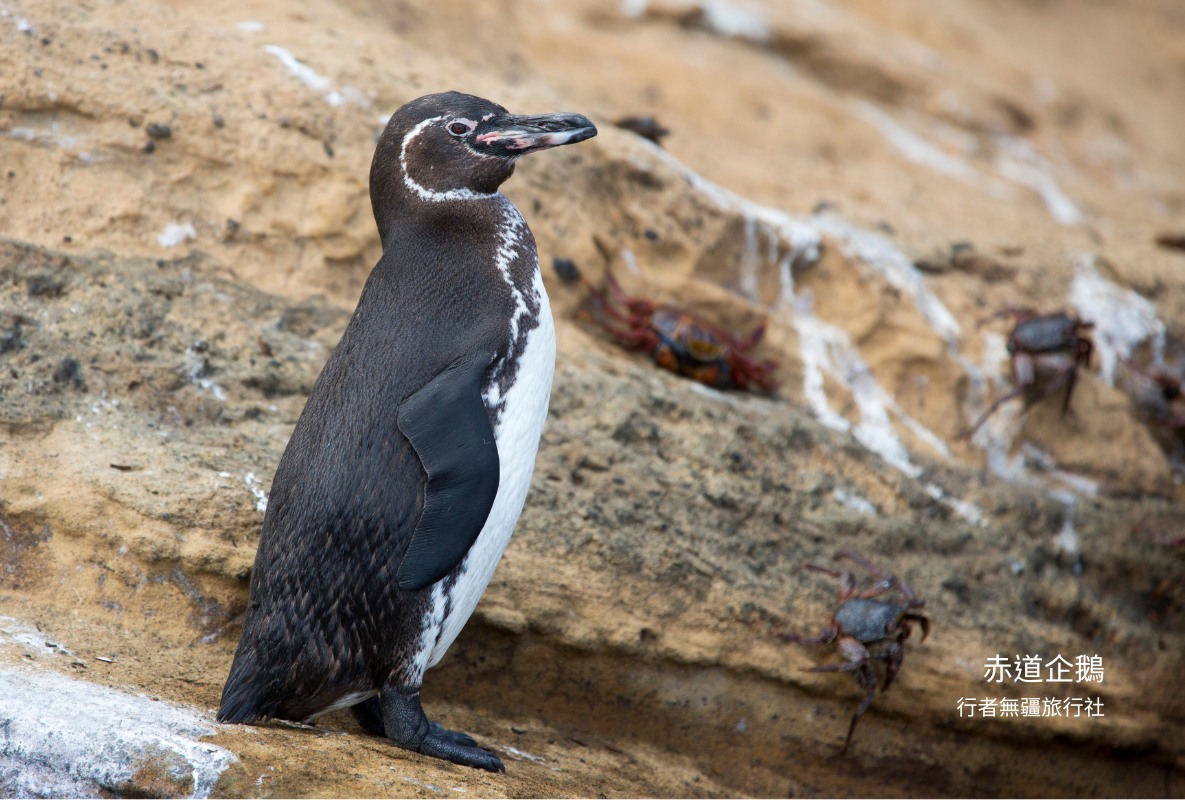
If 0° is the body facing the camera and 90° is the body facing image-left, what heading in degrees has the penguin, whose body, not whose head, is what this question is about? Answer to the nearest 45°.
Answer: approximately 270°

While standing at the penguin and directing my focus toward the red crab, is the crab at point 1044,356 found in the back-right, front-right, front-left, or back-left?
front-right

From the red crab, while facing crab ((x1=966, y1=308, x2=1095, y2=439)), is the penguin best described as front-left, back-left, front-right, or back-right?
back-right

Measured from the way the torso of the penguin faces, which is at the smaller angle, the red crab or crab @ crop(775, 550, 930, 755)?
the crab

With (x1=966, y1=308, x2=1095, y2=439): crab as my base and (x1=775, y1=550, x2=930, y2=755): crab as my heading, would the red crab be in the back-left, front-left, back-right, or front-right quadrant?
front-right
